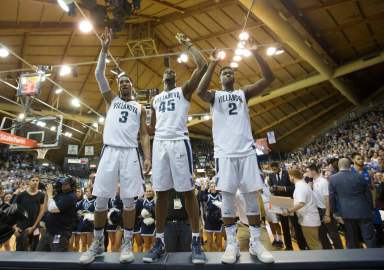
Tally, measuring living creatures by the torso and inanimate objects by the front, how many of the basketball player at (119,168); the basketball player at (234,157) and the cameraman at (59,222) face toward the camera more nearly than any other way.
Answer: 2

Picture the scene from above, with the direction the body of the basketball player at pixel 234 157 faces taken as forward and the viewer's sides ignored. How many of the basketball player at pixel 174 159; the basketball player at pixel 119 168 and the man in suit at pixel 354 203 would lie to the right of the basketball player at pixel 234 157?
2

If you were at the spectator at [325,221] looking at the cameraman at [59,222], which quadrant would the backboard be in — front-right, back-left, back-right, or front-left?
front-right

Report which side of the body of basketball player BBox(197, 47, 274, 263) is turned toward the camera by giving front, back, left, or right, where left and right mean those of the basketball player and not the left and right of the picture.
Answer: front

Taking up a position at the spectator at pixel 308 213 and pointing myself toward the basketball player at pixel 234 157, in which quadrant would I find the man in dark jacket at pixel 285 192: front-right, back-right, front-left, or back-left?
back-right

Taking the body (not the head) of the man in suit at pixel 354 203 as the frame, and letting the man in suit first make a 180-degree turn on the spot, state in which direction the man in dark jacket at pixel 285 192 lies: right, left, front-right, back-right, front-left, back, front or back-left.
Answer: back-right

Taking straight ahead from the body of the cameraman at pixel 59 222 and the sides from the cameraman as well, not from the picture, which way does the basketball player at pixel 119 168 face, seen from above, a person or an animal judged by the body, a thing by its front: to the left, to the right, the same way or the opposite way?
to the left

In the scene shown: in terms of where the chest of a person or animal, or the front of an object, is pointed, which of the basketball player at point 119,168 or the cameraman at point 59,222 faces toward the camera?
the basketball player
